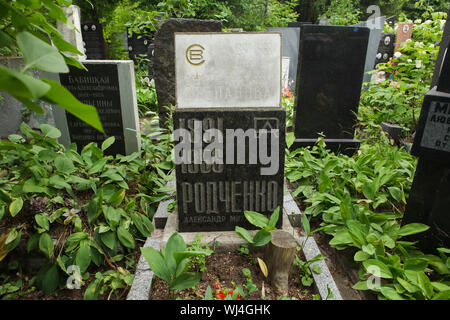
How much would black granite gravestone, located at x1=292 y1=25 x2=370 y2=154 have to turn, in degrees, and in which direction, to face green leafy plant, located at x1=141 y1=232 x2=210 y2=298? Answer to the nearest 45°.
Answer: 0° — it already faces it

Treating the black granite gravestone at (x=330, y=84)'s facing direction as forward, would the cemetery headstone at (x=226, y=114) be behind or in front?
in front

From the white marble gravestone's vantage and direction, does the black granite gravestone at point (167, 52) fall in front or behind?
behind

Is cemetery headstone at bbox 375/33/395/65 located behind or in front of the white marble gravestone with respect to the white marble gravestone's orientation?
behind

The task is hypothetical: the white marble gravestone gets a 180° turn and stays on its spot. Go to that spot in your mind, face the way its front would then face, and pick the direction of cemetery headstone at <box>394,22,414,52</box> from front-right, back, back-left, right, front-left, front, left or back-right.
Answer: front-right

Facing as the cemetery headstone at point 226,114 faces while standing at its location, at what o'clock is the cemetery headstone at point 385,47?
the cemetery headstone at point 385,47 is roughly at 7 o'clock from the cemetery headstone at point 226,114.

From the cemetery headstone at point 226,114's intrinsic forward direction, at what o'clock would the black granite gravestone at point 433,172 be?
The black granite gravestone is roughly at 9 o'clock from the cemetery headstone.

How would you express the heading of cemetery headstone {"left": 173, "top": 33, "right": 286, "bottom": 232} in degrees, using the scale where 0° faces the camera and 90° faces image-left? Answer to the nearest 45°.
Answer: approximately 0°

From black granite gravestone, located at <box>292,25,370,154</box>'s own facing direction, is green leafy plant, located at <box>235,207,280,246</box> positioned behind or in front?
in front

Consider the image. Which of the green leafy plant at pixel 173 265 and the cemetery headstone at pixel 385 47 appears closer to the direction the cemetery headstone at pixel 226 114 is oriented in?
the green leafy plant

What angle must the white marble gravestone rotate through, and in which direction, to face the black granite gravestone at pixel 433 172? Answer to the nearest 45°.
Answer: approximately 90° to its left

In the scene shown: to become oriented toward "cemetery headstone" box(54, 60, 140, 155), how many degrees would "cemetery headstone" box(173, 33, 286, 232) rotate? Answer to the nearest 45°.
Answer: approximately 135° to its right
